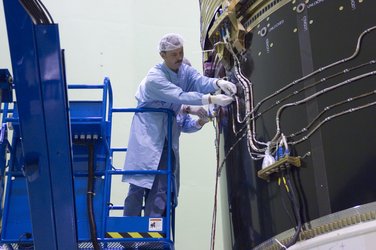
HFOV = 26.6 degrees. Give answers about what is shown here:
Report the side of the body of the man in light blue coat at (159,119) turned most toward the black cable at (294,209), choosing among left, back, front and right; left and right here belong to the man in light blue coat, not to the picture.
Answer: front

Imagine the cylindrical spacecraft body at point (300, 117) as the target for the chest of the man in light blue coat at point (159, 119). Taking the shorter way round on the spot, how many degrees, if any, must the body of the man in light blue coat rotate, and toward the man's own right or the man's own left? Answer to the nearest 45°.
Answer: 0° — they already face it

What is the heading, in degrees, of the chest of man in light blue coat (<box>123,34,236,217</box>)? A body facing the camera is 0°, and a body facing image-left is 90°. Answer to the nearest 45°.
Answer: approximately 315°
